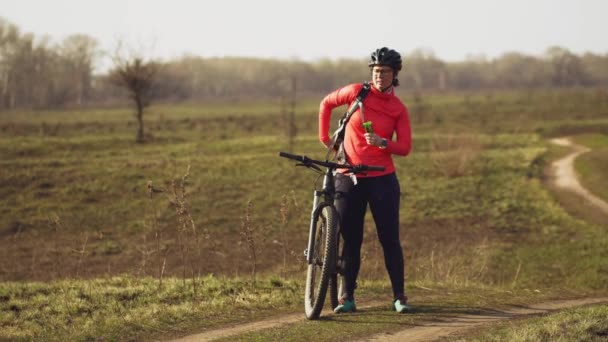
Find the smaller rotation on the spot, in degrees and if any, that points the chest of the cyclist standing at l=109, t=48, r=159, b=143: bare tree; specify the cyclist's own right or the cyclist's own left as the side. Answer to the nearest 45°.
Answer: approximately 180°

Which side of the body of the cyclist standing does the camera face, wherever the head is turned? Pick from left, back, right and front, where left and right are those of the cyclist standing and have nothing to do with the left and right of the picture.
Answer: front

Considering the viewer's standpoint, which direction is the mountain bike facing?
facing the viewer

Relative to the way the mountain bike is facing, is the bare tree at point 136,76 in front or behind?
behind
